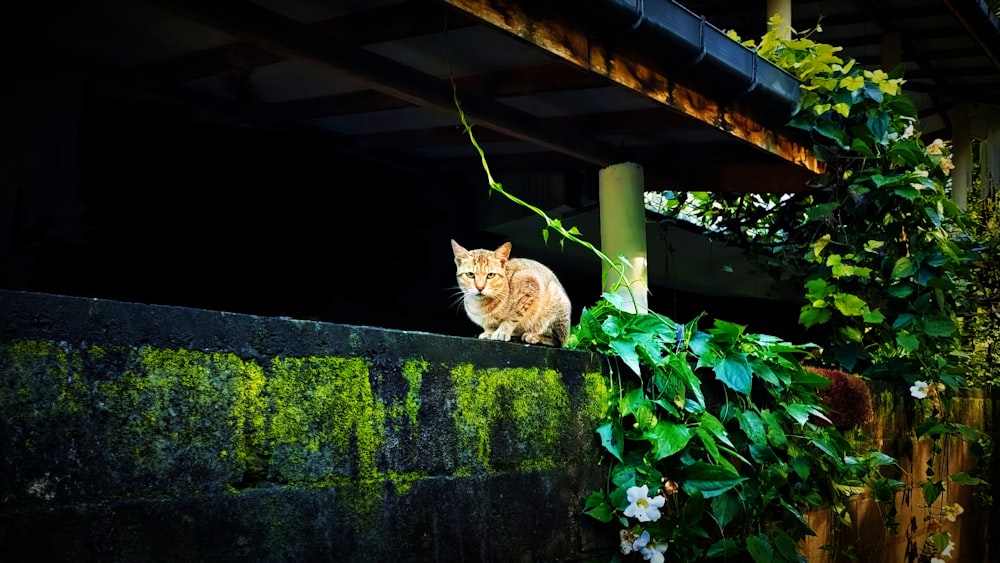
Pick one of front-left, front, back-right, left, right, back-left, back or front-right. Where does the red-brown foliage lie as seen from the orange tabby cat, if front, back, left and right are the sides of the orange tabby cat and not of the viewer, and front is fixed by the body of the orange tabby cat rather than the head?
back

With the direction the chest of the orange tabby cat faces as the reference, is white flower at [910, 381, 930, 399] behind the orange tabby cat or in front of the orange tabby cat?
behind

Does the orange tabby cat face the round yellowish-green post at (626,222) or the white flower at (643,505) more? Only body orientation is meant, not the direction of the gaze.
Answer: the white flower

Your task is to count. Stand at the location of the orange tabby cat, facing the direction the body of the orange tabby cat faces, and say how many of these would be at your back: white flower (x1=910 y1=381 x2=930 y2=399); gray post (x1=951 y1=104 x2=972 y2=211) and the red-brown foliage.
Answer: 3

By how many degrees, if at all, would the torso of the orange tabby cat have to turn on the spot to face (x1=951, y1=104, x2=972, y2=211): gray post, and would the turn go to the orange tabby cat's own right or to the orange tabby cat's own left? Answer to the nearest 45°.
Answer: approximately 180°

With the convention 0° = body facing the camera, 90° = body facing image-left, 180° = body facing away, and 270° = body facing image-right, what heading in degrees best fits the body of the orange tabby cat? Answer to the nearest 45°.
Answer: approximately 45°

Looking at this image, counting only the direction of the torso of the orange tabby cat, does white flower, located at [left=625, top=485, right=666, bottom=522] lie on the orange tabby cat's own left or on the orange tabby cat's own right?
on the orange tabby cat's own left
